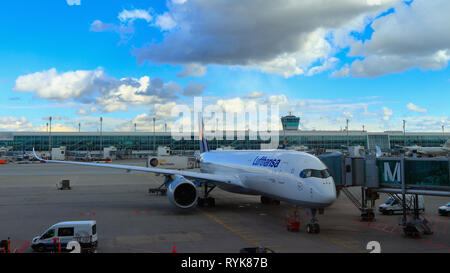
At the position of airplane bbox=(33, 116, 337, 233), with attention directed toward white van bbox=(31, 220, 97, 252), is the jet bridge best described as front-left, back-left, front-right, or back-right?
back-left

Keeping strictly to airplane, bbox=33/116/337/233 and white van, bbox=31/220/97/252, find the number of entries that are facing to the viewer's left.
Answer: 1

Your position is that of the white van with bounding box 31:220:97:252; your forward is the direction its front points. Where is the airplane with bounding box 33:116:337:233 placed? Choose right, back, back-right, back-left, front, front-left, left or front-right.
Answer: back

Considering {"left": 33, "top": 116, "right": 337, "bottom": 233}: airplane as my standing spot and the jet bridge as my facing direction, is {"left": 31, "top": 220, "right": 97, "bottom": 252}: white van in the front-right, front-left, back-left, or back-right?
back-right

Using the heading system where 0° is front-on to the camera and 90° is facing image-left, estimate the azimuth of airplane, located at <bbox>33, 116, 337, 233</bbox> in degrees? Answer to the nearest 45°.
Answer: approximately 315°

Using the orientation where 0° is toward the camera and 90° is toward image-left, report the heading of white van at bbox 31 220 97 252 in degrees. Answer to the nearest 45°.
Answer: approximately 90°

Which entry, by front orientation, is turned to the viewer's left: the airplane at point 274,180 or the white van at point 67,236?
the white van

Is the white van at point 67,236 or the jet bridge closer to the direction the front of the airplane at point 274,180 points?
the jet bridge
